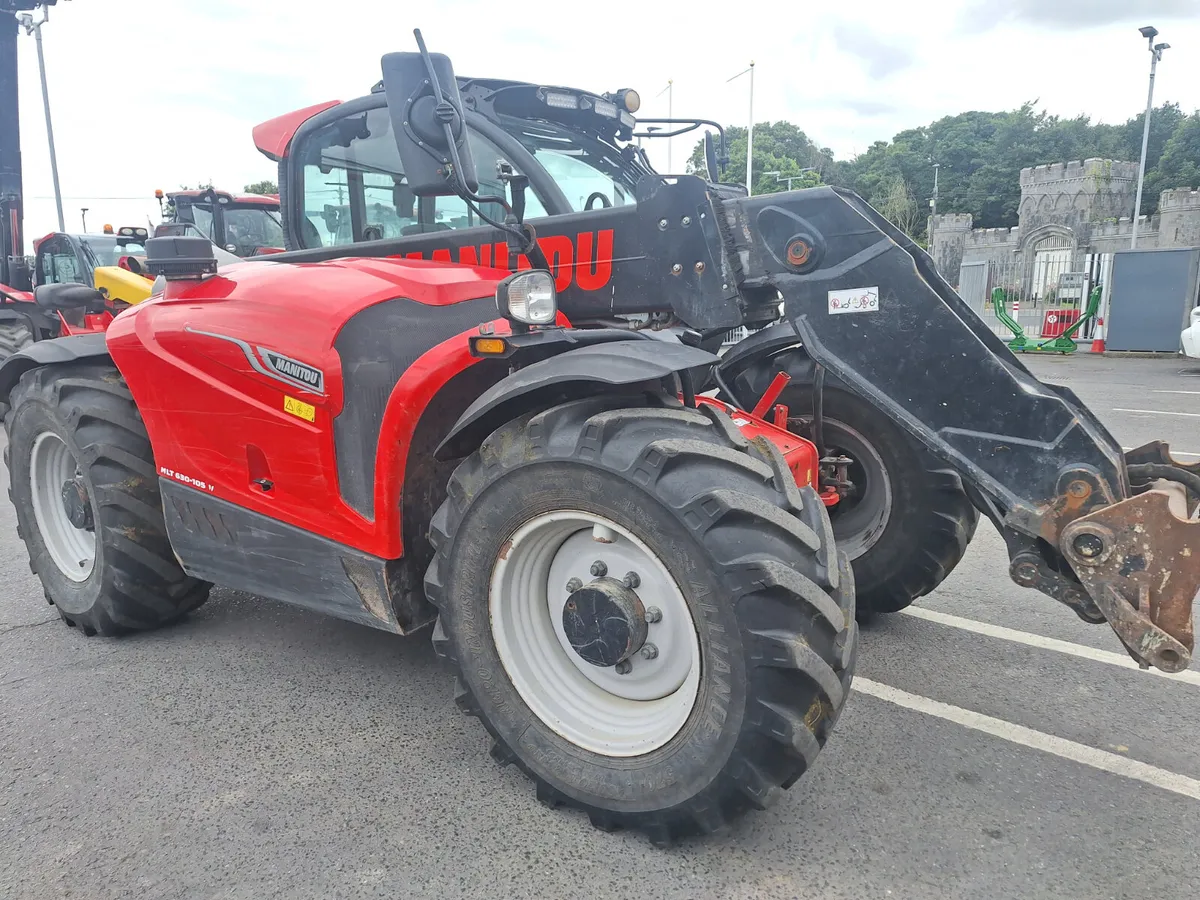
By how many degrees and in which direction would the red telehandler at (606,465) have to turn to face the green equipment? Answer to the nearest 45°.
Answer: approximately 90° to its left

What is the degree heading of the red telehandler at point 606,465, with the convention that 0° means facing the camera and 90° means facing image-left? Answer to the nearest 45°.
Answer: approximately 315°

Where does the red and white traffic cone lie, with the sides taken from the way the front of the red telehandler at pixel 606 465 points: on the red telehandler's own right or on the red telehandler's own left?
on the red telehandler's own left

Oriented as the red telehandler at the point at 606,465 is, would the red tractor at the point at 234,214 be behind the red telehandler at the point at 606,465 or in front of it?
behind

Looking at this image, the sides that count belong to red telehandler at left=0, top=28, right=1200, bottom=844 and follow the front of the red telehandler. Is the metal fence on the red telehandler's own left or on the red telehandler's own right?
on the red telehandler's own left
